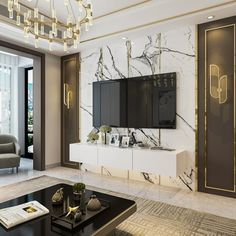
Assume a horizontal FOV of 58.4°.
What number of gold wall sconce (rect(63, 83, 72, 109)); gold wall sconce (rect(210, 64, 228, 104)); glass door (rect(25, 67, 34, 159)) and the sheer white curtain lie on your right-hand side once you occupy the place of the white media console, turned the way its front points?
3

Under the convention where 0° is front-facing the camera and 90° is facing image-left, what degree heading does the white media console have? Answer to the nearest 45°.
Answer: approximately 45°

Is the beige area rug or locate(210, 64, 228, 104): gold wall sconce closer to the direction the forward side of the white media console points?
the beige area rug

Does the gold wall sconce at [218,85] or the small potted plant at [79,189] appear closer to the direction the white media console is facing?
the small potted plant

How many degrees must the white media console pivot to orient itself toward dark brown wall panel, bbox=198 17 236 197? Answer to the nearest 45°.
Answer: approximately 135° to its left

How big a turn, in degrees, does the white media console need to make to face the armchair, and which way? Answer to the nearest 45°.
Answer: approximately 45° to its right

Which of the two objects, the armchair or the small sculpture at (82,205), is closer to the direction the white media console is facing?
the small sculpture

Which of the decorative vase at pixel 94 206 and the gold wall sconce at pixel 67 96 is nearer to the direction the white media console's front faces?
the decorative vase

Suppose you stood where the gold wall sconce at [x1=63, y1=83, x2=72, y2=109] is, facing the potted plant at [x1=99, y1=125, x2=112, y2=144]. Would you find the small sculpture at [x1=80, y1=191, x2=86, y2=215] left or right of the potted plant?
right

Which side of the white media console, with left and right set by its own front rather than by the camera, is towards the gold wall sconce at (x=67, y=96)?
right

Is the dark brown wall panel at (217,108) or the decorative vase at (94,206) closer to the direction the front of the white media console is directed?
the decorative vase

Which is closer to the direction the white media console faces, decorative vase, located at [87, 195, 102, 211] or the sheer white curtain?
the decorative vase

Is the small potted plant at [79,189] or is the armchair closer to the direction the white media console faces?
the small potted plant

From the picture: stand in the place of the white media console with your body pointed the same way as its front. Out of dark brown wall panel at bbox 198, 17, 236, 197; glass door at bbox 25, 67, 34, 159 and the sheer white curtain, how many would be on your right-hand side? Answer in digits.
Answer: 2
